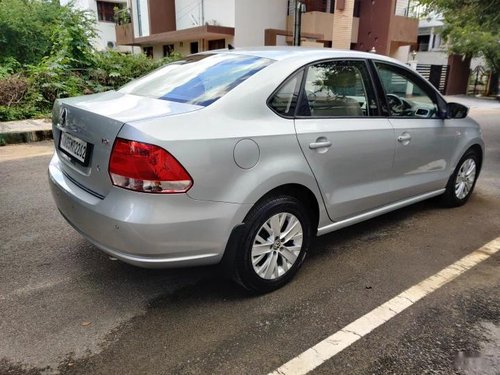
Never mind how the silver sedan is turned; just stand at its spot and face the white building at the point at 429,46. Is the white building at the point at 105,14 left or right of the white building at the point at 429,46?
left

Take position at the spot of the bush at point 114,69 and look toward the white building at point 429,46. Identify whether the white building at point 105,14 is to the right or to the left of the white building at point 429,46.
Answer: left

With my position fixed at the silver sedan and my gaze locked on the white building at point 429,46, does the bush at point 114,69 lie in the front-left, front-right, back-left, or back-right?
front-left

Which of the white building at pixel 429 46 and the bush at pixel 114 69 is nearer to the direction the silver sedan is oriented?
the white building

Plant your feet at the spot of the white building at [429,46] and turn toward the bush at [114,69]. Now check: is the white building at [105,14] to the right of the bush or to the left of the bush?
right

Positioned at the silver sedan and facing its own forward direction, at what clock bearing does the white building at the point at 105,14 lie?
The white building is roughly at 10 o'clock from the silver sedan.

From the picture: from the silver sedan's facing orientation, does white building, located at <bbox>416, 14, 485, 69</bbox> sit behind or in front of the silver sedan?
in front

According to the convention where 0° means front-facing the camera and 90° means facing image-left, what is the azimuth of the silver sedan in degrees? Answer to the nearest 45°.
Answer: approximately 225°

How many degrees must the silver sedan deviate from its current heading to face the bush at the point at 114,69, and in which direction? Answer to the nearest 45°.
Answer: approximately 90° to its left
